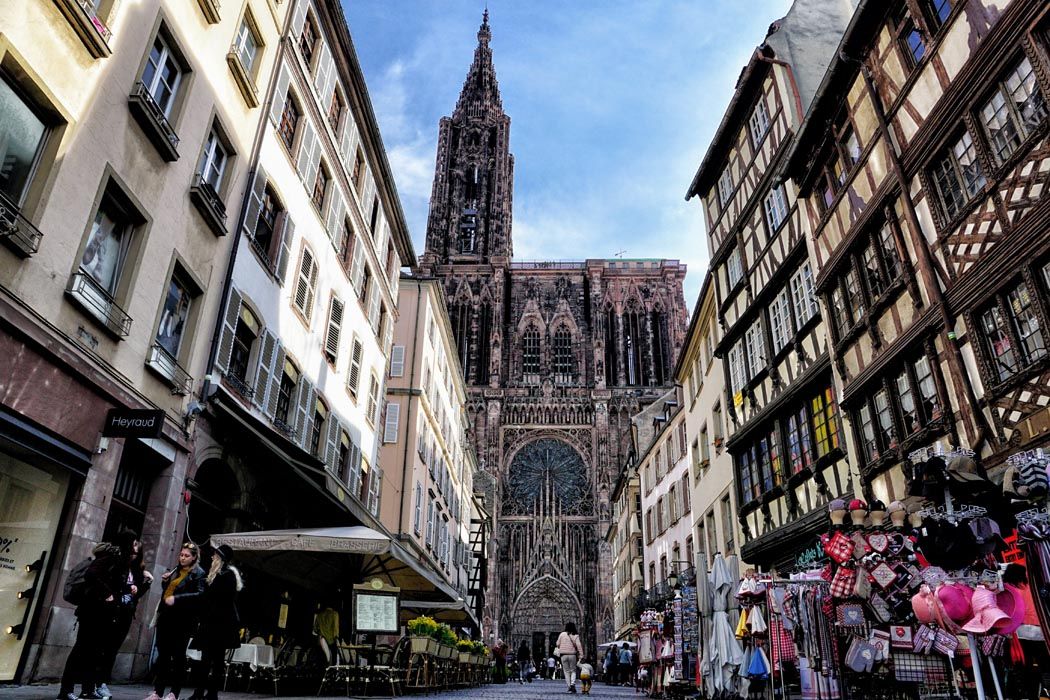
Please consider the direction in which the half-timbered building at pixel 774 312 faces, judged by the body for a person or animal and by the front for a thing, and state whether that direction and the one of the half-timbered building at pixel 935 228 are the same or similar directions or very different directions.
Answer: same or similar directions

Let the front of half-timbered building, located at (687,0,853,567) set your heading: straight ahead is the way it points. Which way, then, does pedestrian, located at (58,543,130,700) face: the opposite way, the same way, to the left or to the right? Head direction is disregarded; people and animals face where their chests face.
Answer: the opposite way

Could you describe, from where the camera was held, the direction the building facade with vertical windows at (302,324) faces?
facing the viewer and to the right of the viewer

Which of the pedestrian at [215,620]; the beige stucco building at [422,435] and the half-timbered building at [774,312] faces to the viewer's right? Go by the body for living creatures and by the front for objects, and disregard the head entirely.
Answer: the beige stucco building

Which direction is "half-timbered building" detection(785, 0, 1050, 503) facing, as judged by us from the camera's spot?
facing the viewer and to the left of the viewer

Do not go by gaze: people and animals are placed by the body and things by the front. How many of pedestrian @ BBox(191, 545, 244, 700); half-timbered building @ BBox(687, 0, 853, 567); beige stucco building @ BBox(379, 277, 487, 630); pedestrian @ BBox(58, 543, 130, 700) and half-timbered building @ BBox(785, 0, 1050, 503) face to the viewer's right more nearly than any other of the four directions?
2

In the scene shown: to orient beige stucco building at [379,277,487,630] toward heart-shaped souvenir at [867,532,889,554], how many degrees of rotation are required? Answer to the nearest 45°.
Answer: approximately 90° to its right

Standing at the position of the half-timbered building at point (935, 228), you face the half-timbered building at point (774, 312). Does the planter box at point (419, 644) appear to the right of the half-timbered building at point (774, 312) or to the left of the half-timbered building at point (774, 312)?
left

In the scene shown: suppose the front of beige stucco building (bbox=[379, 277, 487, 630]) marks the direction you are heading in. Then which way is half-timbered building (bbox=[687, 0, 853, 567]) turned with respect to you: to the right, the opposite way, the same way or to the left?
the opposite way

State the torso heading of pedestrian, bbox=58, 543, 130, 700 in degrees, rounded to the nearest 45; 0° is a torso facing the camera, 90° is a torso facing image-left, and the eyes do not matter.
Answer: approximately 270°

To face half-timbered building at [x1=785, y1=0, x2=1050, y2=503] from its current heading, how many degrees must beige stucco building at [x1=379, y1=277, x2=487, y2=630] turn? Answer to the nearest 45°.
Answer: approximately 45° to its right

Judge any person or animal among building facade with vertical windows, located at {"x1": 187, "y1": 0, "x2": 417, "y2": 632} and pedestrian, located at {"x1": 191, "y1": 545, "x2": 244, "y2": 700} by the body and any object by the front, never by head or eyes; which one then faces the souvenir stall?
the building facade with vertical windows

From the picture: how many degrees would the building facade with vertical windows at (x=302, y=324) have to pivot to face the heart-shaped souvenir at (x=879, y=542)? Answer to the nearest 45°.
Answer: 0° — it already faces it

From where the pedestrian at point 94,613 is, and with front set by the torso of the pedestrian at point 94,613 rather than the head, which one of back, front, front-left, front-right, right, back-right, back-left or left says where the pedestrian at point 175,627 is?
front

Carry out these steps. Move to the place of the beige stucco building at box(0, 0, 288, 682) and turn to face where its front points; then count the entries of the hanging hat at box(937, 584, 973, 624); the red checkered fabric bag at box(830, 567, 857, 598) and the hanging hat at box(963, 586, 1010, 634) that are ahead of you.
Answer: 3

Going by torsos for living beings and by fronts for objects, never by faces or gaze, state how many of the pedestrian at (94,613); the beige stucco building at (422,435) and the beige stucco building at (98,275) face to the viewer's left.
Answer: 0

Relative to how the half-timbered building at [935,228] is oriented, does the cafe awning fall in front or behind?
in front
